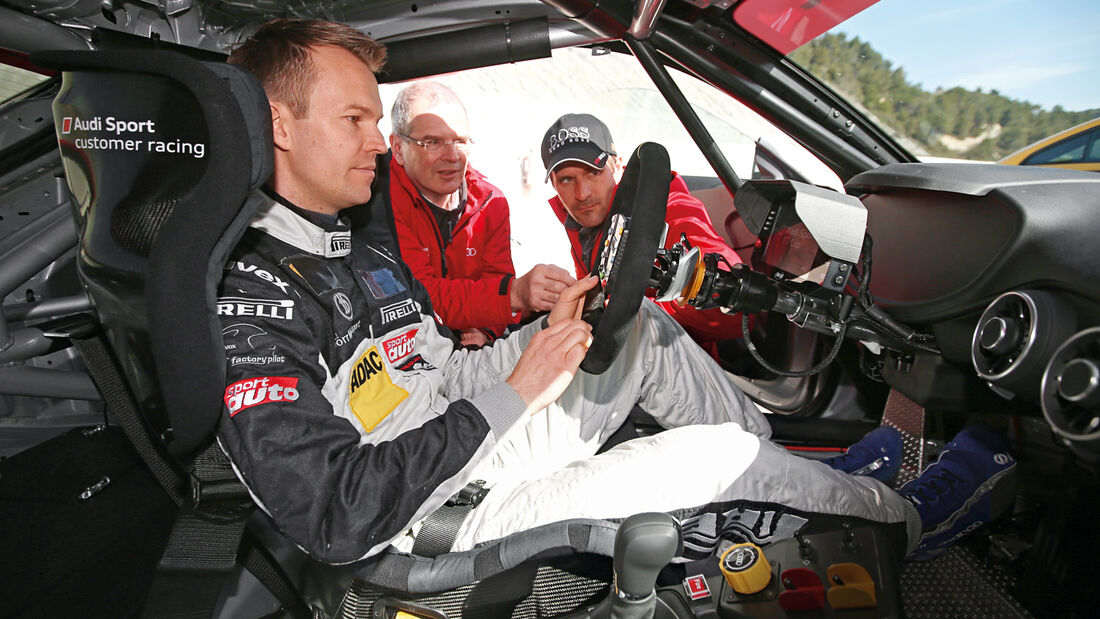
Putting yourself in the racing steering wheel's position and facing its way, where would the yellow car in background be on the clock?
The yellow car in background is roughly at 5 o'clock from the racing steering wheel.

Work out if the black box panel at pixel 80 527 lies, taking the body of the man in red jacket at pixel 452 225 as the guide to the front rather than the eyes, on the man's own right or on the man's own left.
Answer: on the man's own right

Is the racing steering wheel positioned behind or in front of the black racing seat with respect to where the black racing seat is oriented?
in front

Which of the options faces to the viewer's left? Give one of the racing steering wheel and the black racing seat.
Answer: the racing steering wheel

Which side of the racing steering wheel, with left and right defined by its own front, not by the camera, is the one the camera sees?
left

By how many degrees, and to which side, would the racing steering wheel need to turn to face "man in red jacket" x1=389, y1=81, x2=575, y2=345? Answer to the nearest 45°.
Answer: approximately 45° to its right

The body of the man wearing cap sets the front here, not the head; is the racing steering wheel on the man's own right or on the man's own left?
on the man's own left

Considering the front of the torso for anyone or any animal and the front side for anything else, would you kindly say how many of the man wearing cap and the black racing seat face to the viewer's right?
1

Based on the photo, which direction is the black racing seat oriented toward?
to the viewer's right

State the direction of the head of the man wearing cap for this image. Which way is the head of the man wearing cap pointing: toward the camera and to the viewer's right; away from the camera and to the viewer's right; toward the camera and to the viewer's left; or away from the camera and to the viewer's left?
toward the camera and to the viewer's left

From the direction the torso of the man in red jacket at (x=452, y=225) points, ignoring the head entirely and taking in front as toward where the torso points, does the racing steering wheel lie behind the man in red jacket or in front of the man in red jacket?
in front

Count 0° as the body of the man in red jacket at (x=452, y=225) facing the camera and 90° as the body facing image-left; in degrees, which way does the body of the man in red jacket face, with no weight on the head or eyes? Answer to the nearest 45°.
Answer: approximately 315°

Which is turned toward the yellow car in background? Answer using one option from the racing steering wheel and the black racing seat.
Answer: the black racing seat

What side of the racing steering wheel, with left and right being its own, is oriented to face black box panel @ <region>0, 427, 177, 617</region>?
front
